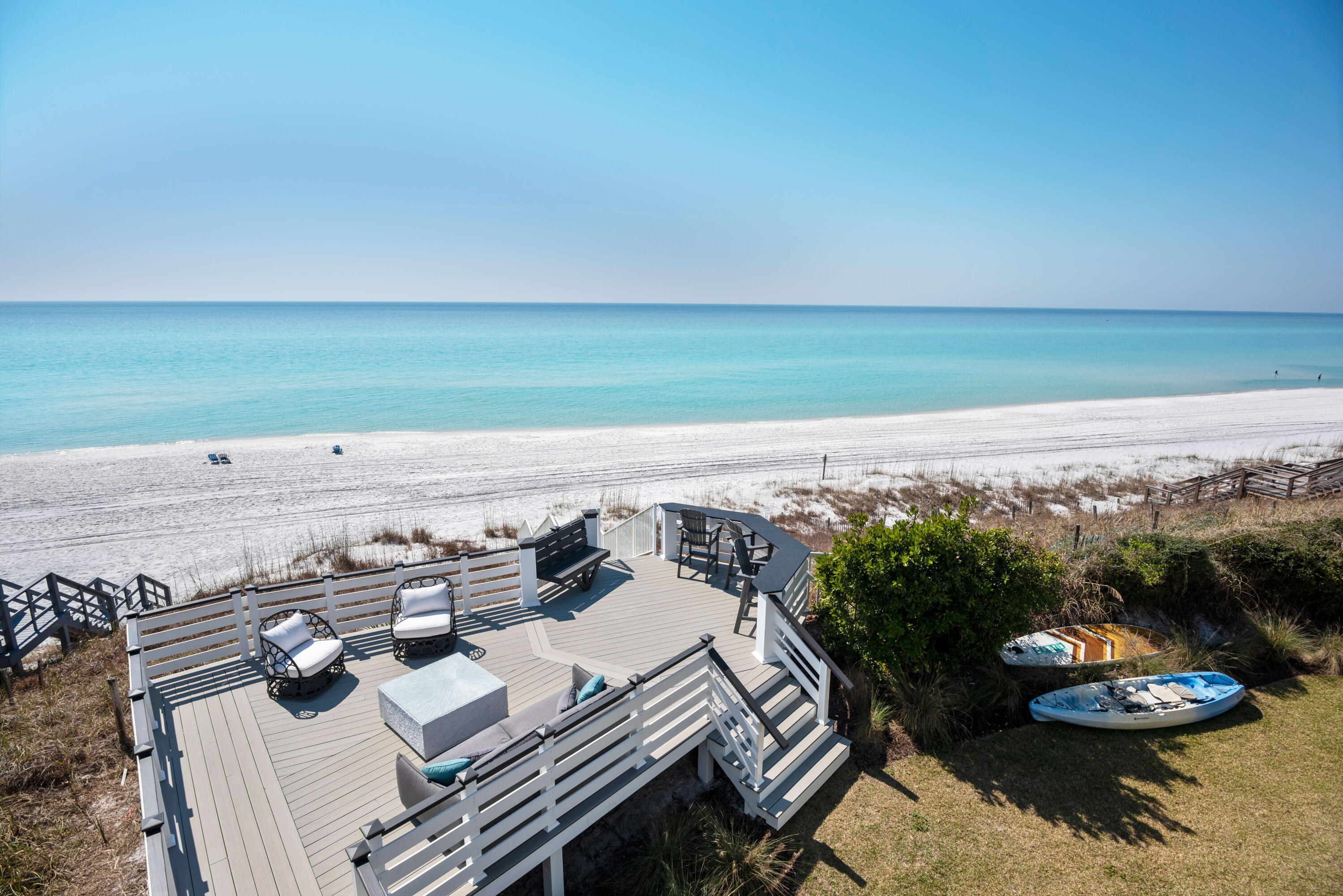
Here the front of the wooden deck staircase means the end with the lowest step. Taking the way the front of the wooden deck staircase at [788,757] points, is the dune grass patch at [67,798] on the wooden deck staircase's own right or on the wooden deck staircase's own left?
on the wooden deck staircase's own right

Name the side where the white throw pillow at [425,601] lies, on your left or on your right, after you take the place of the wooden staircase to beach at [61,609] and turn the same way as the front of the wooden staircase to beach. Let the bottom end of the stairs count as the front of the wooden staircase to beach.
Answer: on your right

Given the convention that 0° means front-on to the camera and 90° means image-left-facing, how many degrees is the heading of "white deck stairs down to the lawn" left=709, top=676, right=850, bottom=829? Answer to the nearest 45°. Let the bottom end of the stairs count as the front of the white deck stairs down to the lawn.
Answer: approximately 315°

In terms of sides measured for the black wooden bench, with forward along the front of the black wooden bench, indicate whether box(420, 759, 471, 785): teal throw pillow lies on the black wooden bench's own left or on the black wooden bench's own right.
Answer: on the black wooden bench's own right

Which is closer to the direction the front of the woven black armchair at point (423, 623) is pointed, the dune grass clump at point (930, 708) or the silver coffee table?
the silver coffee table

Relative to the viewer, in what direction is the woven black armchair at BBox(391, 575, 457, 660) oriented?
toward the camera

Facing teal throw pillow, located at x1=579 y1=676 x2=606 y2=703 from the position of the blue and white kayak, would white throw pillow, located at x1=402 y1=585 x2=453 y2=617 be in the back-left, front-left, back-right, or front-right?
front-right

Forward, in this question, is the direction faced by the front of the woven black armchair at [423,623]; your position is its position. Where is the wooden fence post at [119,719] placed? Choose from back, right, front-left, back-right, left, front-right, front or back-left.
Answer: right

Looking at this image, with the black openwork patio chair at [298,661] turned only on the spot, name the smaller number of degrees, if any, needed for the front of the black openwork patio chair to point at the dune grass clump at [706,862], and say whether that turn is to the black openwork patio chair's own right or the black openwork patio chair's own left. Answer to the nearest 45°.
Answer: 0° — it already faces it

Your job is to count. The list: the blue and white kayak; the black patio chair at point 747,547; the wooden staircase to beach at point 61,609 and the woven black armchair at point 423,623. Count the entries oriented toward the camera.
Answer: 1

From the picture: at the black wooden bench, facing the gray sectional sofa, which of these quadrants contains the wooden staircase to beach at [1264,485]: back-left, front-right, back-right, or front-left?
back-left

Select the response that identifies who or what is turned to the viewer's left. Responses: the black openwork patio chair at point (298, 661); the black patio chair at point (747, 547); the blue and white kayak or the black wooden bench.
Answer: the blue and white kayak

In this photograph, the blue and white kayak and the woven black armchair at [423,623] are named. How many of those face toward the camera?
1

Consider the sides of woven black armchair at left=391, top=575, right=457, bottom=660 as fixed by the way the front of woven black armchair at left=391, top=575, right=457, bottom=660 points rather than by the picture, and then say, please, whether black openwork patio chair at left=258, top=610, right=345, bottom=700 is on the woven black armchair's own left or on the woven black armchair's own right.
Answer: on the woven black armchair's own right
